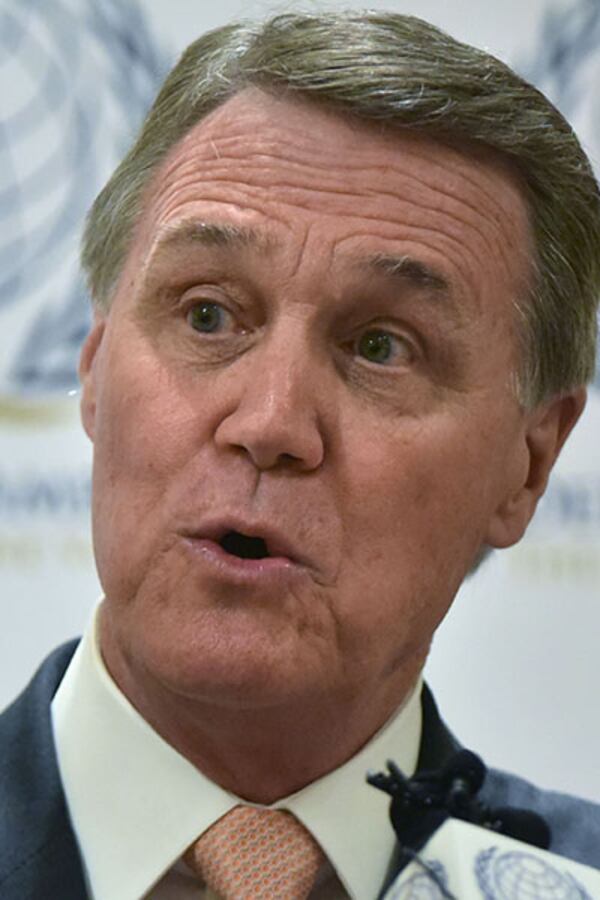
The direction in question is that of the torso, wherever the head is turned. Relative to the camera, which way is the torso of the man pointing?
toward the camera

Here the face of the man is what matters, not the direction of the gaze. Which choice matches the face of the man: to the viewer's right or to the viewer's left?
to the viewer's left
